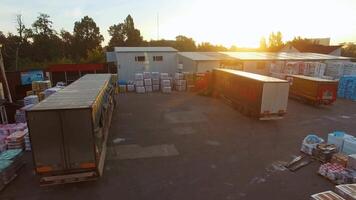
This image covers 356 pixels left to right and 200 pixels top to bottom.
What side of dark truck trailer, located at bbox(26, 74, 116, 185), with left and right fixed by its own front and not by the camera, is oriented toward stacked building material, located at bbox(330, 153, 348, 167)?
right

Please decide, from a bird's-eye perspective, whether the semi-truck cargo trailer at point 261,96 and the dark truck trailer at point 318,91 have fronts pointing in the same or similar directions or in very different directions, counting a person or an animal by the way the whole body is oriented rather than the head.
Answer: same or similar directions

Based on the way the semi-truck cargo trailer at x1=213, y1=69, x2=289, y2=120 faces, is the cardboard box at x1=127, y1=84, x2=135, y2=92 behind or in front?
in front

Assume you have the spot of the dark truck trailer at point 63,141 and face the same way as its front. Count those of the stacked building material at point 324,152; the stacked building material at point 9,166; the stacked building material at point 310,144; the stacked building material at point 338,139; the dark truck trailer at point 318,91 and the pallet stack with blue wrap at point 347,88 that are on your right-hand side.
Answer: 5

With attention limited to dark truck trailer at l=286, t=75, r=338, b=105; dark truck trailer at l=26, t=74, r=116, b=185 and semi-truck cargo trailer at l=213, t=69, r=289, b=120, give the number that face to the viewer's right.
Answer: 0

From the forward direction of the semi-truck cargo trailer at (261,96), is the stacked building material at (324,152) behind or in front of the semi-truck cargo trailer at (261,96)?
behind

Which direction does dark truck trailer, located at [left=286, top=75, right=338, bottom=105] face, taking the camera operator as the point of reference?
facing away from the viewer and to the left of the viewer

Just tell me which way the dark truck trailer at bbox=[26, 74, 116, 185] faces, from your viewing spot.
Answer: facing away from the viewer

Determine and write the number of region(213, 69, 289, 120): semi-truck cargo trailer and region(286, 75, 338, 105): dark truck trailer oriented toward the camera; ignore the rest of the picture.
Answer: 0

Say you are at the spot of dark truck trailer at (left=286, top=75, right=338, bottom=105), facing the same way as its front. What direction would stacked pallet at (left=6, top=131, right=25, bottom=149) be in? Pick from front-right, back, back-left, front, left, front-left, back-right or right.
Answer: left

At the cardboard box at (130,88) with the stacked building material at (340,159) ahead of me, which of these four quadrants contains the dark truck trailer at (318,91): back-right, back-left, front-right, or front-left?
front-left

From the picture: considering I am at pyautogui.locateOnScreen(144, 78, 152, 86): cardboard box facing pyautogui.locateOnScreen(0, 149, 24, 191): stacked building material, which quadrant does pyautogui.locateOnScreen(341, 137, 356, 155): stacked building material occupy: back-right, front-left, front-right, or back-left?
front-left

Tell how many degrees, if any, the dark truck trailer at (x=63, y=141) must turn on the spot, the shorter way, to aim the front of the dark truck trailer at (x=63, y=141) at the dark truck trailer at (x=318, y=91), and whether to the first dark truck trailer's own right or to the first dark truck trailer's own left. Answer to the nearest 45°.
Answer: approximately 90° to the first dark truck trailer's own right
